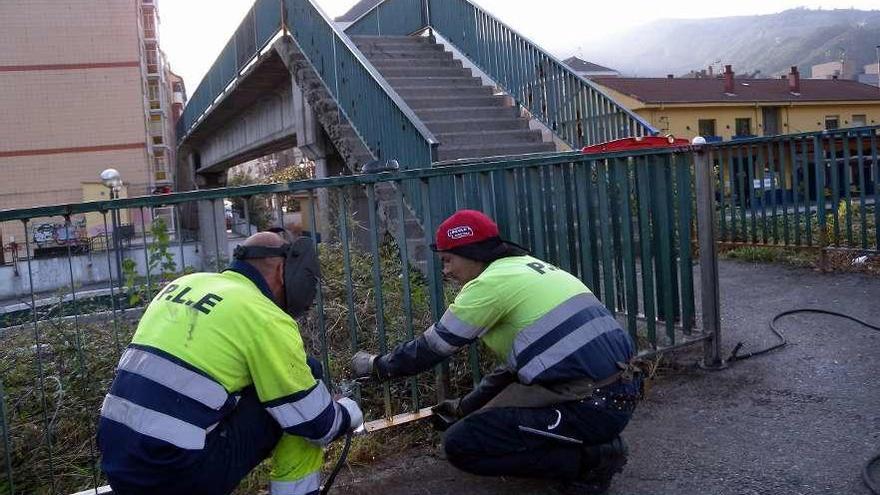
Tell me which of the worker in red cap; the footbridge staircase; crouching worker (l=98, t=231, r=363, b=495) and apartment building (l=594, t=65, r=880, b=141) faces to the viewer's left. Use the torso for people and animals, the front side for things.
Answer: the worker in red cap

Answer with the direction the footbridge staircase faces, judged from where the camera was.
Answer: facing the viewer and to the right of the viewer

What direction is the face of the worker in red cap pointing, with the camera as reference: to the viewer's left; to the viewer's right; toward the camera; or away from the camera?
to the viewer's left

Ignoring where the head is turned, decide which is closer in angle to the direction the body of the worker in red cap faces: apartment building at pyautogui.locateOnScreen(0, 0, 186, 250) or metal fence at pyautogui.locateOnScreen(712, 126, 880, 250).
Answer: the apartment building

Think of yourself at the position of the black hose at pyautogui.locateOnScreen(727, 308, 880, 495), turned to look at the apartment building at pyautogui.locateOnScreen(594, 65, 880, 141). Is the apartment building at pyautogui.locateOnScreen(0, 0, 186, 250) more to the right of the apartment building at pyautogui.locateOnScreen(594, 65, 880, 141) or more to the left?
left

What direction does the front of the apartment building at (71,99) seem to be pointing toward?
to the viewer's right

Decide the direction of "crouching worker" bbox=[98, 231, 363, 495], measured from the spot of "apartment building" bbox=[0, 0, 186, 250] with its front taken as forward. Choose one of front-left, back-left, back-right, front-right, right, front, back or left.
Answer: right

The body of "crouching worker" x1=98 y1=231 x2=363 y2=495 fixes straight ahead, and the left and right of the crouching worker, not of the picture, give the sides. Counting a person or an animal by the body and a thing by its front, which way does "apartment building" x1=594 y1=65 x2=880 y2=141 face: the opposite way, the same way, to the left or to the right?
the opposite way

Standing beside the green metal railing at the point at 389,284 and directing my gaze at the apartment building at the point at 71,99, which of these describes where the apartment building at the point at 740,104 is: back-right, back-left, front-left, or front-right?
front-right

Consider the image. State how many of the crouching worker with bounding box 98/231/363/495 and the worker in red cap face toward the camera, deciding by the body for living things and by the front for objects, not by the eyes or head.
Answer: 0

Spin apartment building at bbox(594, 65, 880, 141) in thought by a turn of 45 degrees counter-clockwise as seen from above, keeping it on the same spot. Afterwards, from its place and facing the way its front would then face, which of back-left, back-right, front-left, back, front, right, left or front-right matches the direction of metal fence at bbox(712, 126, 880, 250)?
front-right

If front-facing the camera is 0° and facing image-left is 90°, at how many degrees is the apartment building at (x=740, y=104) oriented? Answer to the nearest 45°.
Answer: approximately 0°

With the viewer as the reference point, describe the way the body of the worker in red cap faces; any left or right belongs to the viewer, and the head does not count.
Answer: facing to the left of the viewer
